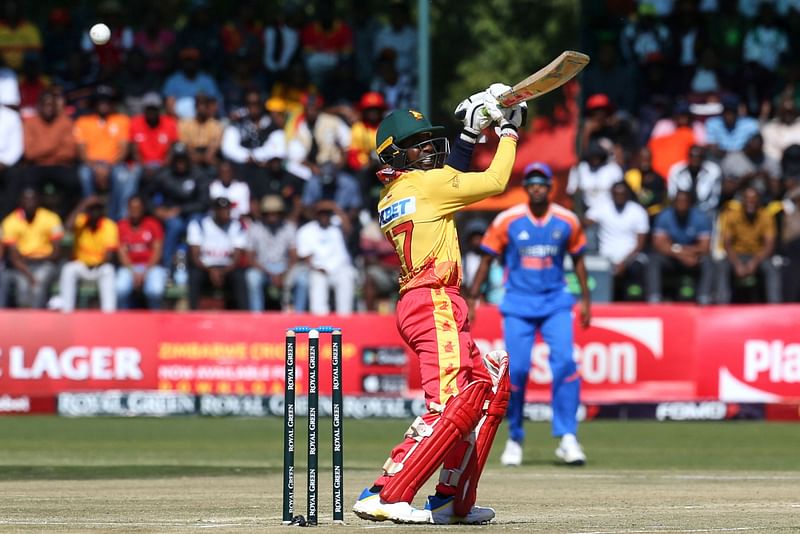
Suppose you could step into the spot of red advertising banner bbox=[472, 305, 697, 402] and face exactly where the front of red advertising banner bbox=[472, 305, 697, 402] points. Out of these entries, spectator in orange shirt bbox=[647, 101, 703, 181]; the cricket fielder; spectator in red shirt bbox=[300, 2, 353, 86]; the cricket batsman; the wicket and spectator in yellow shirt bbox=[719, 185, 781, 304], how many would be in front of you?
3

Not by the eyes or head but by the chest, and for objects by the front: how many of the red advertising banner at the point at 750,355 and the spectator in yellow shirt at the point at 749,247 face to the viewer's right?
0

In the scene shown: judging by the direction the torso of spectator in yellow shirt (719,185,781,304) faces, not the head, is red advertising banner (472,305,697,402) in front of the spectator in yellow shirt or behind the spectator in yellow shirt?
in front

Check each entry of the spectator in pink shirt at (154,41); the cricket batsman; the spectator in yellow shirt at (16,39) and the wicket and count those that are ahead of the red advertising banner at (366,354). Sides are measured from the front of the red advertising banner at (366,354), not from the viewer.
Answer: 2

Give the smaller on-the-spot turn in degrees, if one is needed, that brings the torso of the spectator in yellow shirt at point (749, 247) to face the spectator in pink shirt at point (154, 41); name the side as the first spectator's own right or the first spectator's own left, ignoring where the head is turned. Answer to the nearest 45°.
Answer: approximately 90° to the first spectator's own right

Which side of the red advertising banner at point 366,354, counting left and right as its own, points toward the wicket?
front

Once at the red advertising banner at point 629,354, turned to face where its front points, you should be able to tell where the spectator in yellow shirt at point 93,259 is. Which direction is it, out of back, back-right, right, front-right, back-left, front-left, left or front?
right

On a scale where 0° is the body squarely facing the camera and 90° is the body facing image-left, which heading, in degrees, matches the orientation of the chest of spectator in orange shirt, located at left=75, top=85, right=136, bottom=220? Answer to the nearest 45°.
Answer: approximately 0°

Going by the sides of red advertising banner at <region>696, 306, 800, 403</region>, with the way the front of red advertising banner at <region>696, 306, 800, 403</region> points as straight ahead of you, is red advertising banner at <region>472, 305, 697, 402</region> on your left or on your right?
on your right

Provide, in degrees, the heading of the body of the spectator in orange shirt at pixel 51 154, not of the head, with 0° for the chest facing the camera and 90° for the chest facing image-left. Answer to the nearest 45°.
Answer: approximately 0°
